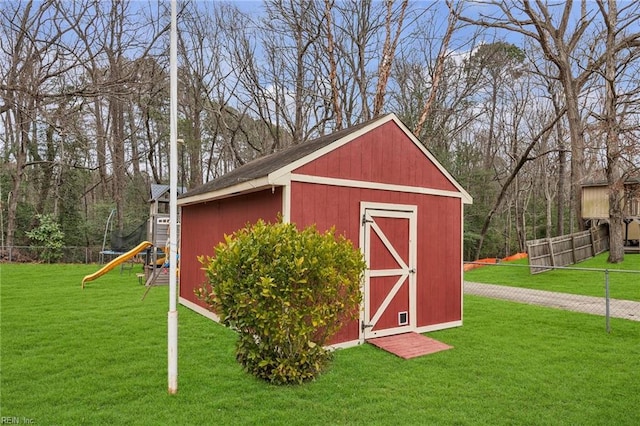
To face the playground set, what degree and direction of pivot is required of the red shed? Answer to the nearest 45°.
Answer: approximately 180°

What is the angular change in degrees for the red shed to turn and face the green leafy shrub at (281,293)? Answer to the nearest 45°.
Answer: approximately 90° to its right

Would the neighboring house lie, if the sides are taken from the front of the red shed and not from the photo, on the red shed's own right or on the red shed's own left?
on the red shed's own left

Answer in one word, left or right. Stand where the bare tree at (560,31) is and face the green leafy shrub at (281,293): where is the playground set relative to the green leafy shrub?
right

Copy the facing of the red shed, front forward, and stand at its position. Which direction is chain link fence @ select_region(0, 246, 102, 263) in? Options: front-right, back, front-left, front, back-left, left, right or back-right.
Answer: back

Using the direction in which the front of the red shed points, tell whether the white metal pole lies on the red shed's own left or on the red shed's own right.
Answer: on the red shed's own right

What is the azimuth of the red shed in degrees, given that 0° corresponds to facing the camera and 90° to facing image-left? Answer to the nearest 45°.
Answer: approximately 315°

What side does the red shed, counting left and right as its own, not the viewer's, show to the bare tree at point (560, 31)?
left

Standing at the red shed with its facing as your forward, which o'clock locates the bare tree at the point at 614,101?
The bare tree is roughly at 9 o'clock from the red shed.

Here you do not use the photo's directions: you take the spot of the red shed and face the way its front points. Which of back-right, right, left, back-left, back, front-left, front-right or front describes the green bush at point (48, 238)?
back
